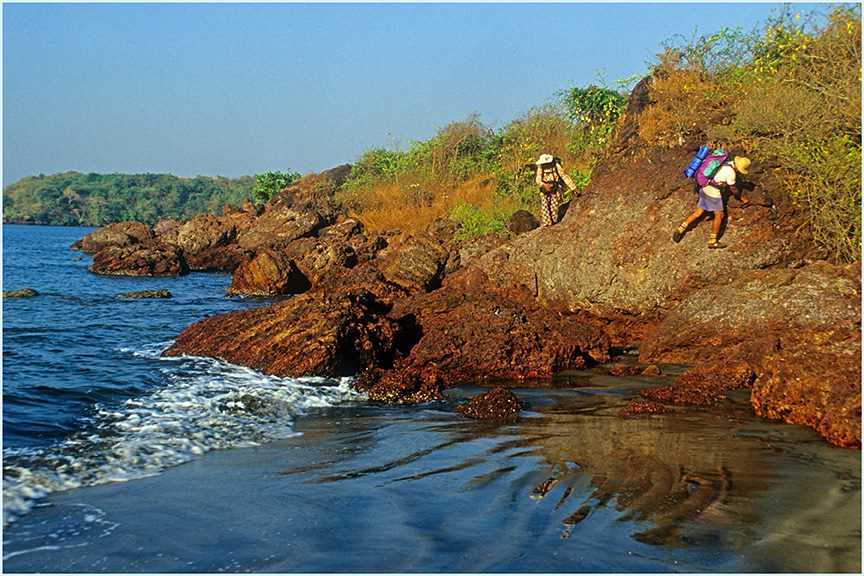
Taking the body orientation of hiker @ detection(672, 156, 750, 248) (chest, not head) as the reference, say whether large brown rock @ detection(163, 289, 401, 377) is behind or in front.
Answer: behind

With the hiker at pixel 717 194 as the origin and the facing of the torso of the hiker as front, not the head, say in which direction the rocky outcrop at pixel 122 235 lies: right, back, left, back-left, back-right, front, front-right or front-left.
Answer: back-left

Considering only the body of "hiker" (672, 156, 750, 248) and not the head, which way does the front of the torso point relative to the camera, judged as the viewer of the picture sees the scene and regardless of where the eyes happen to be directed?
to the viewer's right

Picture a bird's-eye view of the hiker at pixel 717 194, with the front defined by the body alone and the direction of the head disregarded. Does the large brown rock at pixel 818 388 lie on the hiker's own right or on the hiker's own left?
on the hiker's own right

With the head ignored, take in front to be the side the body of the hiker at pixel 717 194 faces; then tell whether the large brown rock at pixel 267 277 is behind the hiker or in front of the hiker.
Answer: behind

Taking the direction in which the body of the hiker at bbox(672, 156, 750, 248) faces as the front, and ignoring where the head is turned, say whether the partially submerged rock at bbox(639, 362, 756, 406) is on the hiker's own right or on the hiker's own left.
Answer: on the hiker's own right

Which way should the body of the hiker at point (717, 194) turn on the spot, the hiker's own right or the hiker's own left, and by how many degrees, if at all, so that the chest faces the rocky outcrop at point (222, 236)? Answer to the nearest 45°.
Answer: approximately 135° to the hiker's own left

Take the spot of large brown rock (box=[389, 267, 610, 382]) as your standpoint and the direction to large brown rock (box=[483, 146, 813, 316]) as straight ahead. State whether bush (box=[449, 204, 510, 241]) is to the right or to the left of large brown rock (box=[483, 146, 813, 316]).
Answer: left

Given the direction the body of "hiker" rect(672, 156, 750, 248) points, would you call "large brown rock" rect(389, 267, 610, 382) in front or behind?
behind

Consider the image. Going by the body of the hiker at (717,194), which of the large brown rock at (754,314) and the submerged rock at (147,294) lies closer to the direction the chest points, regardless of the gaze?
the large brown rock

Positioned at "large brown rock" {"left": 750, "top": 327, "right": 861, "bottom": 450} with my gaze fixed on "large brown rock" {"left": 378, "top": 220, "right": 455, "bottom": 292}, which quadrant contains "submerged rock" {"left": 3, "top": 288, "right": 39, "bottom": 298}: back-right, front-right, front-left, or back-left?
front-left

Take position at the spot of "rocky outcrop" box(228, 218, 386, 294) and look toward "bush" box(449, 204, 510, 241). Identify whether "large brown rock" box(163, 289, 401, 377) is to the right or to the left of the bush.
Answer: right

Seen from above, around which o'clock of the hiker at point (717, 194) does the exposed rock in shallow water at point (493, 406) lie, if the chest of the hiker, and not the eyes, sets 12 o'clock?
The exposed rock in shallow water is roughly at 4 o'clock from the hiker.

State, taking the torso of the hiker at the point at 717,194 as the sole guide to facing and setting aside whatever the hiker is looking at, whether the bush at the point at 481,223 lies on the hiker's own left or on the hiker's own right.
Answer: on the hiker's own left

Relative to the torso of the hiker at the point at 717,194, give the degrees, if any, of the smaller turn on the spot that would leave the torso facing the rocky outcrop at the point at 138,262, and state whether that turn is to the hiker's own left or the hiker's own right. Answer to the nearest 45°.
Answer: approximately 135° to the hiker's own left

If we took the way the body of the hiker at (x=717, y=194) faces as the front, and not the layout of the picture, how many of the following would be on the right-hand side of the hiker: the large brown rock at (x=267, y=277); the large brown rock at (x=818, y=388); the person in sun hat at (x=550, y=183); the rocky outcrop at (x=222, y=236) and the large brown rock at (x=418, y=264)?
1

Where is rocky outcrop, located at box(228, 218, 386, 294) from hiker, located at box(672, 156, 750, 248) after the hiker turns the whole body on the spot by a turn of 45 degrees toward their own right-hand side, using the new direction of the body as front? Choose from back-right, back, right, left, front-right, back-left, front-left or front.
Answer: back
